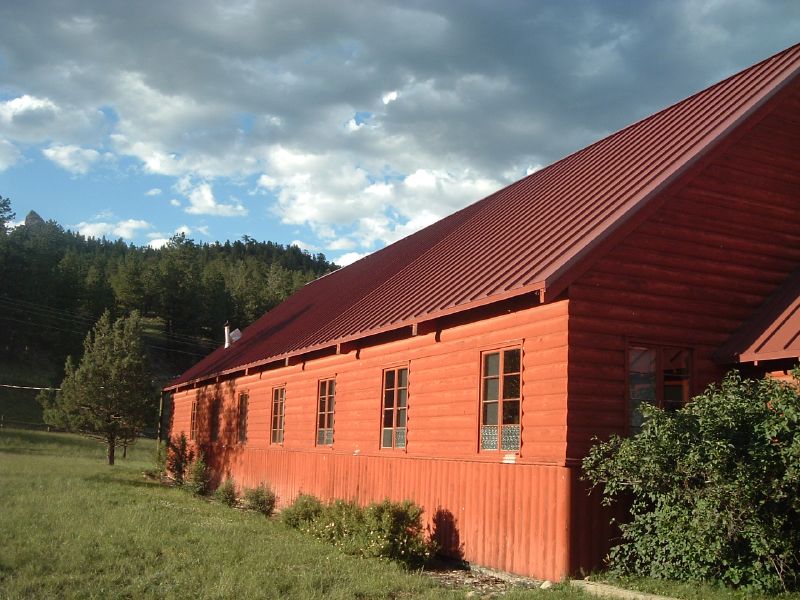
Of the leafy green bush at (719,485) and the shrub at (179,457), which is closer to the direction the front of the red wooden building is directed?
the leafy green bush

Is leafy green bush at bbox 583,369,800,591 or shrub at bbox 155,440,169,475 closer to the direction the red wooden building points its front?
the leafy green bush

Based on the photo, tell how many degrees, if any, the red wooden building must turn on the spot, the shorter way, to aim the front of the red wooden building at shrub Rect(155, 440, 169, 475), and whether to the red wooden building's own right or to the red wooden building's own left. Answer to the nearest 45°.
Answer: approximately 180°

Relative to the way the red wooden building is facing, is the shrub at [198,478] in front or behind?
behind

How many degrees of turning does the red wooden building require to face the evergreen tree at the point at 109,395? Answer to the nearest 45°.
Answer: approximately 180°

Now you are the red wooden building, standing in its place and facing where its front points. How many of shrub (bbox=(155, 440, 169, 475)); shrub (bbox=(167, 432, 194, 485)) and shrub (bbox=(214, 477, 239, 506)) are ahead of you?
0
